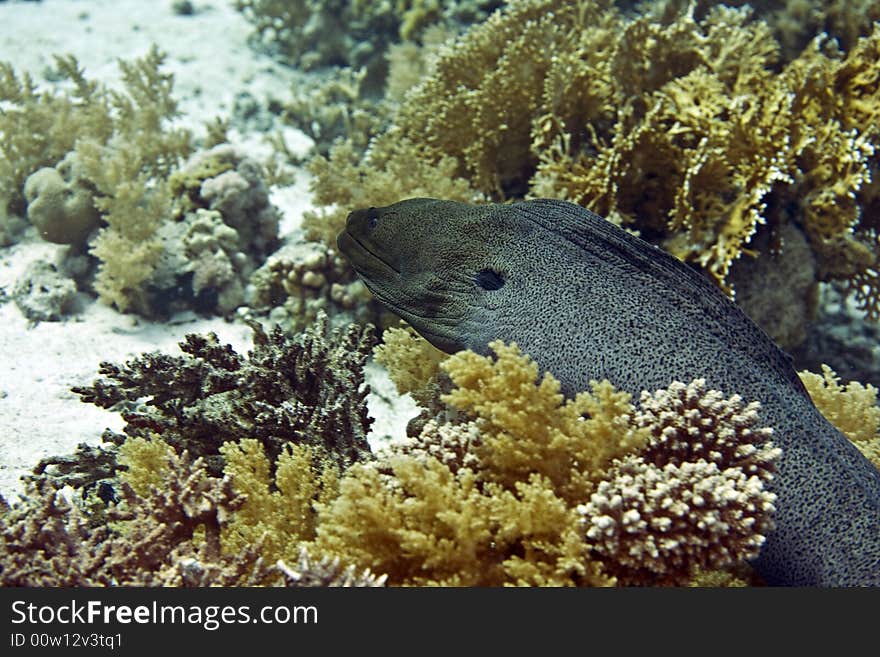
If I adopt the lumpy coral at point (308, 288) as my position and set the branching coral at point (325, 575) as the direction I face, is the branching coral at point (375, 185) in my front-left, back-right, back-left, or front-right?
back-left

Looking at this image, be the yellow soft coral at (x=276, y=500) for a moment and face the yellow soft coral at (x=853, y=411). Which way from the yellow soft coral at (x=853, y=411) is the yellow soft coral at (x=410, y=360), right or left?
left

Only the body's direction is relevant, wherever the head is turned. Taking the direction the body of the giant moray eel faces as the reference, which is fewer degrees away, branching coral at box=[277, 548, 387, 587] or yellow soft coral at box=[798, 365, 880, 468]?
the branching coral

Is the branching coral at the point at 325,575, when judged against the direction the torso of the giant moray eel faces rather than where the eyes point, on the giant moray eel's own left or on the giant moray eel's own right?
on the giant moray eel's own left

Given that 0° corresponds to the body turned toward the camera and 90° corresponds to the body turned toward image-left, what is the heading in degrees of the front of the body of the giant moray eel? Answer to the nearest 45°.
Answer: approximately 90°

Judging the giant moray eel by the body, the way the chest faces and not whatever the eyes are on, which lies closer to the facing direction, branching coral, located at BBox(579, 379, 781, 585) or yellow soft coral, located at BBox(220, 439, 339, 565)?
the yellow soft coral

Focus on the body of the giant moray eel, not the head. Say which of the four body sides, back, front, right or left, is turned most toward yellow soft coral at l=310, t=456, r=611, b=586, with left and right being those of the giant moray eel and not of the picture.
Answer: left
